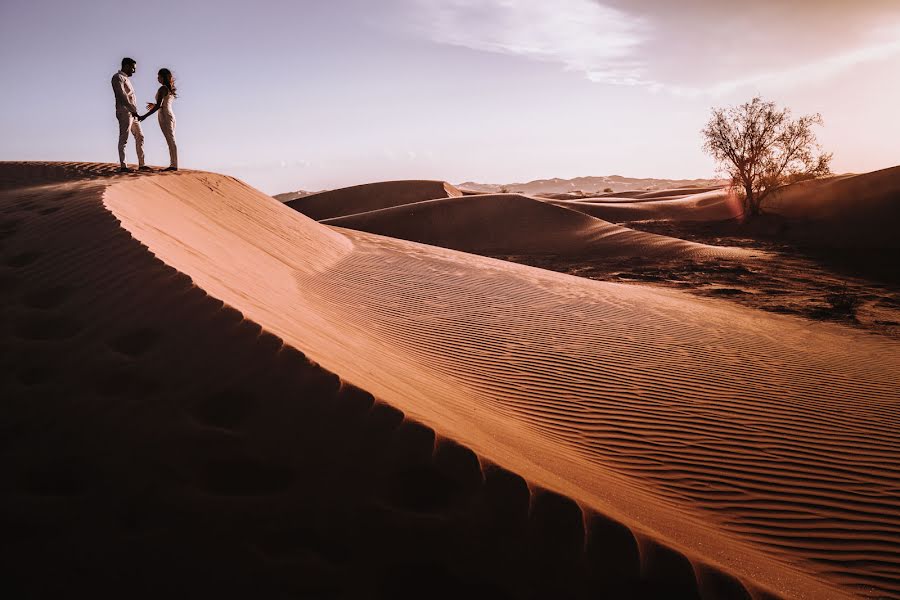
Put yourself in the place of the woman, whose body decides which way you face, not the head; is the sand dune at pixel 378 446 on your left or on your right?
on your left

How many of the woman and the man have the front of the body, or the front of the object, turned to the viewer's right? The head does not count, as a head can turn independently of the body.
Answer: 1

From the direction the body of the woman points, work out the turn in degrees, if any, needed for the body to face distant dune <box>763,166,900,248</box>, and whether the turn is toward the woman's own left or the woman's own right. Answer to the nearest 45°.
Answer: approximately 180°

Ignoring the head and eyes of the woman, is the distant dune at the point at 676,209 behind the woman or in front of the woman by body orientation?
behind

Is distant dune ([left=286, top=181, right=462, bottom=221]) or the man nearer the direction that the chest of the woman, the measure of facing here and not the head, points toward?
the man

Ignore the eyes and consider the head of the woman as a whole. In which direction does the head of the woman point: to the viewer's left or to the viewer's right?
to the viewer's left

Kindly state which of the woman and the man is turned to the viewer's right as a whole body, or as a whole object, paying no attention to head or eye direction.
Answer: the man

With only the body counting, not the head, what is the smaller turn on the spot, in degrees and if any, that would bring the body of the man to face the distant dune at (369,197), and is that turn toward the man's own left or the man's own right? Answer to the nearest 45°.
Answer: approximately 45° to the man's own left

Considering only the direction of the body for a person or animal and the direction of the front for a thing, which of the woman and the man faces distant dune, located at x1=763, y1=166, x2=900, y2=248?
the man

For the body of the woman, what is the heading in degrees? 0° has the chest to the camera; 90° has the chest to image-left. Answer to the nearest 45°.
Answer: approximately 90°

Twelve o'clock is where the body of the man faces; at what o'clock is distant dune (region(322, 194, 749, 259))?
The distant dune is roughly at 11 o'clock from the man.

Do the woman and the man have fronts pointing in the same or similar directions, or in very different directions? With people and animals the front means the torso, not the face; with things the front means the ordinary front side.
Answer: very different directions

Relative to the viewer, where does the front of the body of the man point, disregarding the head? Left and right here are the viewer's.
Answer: facing to the right of the viewer
